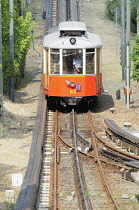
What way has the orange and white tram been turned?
toward the camera

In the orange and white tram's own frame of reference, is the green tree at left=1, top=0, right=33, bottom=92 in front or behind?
behind

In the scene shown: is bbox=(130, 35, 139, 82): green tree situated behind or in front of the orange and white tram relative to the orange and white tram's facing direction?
behind

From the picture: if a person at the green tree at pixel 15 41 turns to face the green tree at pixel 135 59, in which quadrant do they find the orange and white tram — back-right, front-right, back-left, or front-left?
front-right

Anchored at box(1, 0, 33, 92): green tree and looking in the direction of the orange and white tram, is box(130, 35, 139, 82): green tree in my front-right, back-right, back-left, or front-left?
front-left
